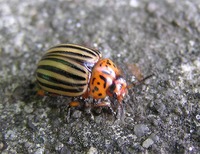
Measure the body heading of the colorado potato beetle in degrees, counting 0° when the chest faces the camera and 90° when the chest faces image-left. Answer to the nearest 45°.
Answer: approximately 315°
